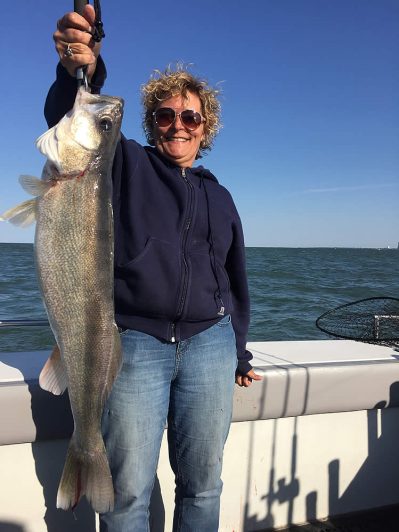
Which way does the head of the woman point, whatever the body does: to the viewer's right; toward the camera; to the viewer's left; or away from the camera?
toward the camera

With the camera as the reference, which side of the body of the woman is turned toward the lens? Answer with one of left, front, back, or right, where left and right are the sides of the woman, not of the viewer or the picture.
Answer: front
